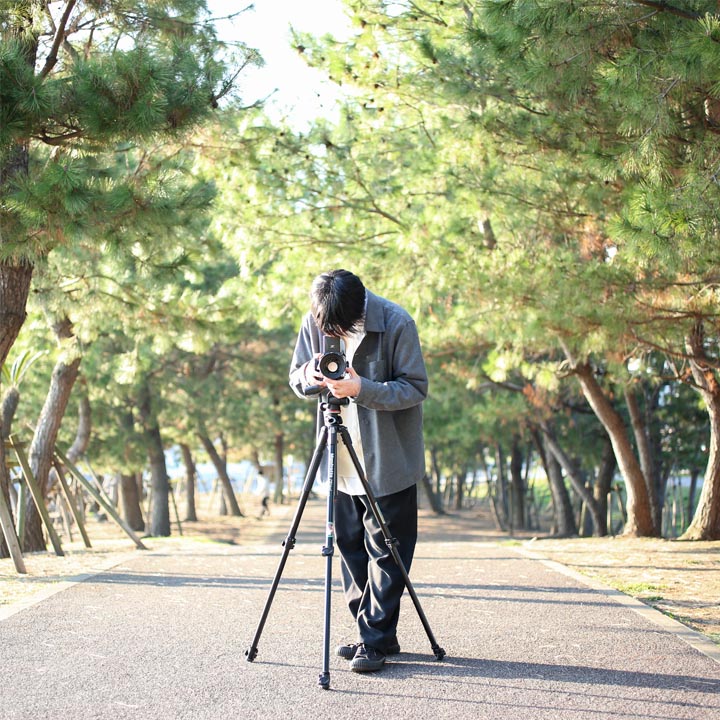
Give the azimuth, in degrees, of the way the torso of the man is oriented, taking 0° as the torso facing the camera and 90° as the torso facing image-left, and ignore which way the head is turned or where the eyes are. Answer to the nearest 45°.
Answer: approximately 45°

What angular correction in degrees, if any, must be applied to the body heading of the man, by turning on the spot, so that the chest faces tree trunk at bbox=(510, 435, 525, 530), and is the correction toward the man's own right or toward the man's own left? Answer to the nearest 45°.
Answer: approximately 135° to the man's own right

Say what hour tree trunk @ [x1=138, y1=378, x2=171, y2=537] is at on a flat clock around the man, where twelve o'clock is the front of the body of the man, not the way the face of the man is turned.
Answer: The tree trunk is roughly at 4 o'clock from the man.

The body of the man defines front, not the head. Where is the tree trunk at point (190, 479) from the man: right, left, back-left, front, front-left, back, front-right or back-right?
back-right

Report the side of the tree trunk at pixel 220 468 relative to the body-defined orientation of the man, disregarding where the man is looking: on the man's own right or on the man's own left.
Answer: on the man's own right

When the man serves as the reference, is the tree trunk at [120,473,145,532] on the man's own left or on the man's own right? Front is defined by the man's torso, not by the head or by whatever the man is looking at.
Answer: on the man's own right
